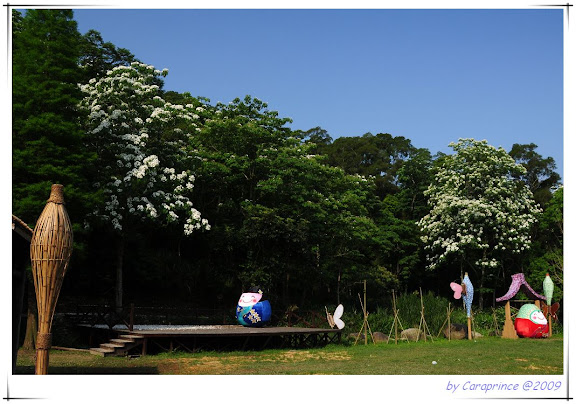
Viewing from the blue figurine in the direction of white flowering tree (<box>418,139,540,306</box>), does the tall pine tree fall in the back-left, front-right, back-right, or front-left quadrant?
back-left

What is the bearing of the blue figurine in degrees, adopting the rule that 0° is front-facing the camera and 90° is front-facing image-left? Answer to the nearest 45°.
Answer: approximately 45°

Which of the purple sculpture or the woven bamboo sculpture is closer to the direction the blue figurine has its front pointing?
the woven bamboo sculpture

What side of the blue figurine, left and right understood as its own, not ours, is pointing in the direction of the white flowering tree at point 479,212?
back

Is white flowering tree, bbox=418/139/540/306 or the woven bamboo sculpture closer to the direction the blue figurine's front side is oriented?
the woven bamboo sculpture

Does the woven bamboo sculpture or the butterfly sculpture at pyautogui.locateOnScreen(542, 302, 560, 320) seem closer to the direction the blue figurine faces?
the woven bamboo sculpture
